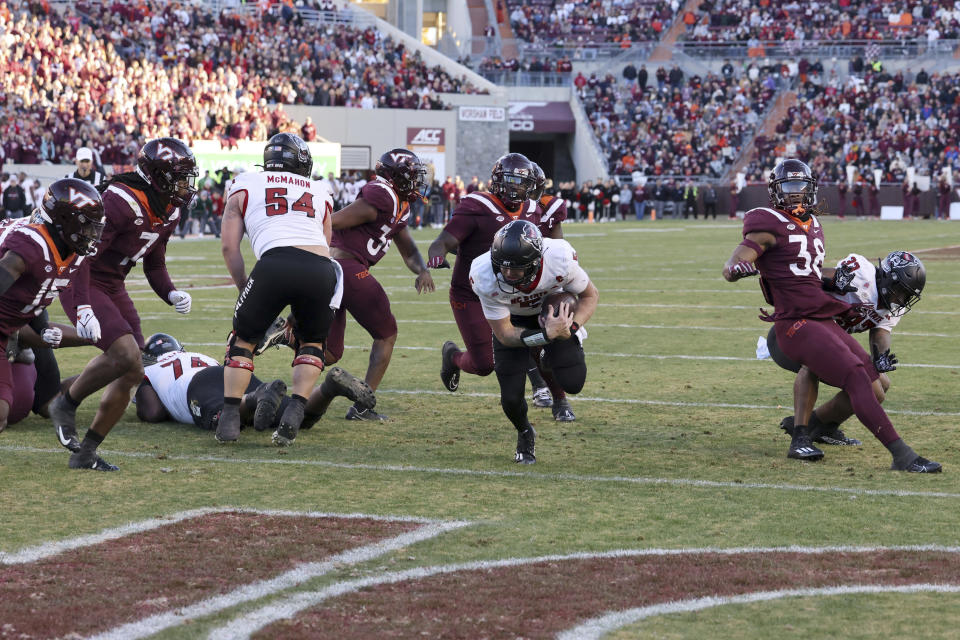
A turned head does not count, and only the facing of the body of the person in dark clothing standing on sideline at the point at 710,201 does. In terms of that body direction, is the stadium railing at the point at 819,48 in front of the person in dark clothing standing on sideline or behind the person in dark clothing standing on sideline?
behind

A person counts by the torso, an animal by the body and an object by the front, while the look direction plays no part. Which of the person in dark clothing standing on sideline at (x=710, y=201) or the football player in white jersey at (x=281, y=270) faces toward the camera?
the person in dark clothing standing on sideline

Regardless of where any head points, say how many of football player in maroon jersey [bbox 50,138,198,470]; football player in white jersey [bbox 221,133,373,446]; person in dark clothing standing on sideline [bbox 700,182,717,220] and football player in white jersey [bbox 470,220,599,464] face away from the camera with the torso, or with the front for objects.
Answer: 1

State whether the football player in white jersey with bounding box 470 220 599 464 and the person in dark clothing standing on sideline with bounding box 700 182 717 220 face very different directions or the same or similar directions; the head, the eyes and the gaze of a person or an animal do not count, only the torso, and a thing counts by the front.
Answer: same or similar directions

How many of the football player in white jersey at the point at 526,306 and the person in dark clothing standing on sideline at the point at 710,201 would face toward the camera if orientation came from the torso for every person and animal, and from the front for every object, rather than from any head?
2

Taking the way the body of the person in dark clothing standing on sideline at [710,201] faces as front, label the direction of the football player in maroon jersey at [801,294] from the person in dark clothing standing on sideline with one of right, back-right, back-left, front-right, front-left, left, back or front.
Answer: front

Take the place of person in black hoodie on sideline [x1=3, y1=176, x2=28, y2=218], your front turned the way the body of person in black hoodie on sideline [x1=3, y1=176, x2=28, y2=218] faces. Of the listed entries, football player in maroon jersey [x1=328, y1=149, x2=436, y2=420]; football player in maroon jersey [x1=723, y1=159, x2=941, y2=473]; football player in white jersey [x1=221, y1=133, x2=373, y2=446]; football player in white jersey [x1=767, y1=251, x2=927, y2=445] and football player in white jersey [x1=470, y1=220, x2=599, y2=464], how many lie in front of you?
5

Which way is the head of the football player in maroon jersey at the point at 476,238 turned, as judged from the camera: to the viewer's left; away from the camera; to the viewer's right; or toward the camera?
toward the camera

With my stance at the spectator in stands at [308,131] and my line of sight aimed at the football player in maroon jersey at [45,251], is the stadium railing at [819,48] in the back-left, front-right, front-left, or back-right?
back-left

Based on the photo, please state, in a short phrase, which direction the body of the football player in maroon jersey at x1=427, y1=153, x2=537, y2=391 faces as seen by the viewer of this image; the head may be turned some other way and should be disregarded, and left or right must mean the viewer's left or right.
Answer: facing the viewer and to the right of the viewer

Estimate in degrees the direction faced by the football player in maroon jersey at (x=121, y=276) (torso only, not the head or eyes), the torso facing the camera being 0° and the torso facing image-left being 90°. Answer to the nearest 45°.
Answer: approximately 315°

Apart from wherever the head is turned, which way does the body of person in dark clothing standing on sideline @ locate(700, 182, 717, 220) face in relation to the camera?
toward the camera

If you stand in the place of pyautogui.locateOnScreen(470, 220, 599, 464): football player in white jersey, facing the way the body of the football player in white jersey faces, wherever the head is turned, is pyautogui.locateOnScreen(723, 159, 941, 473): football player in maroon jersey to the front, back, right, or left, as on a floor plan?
left

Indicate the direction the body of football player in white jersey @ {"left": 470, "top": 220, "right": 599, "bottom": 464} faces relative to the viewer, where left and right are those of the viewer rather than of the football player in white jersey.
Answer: facing the viewer
